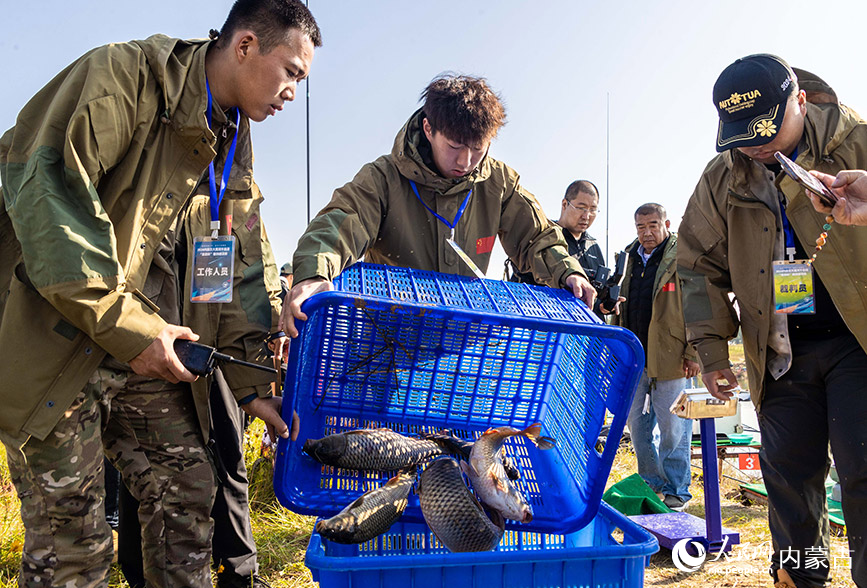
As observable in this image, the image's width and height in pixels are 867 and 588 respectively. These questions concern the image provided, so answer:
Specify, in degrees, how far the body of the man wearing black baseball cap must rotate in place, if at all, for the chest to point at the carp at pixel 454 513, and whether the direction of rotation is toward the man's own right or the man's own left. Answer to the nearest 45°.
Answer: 0° — they already face it

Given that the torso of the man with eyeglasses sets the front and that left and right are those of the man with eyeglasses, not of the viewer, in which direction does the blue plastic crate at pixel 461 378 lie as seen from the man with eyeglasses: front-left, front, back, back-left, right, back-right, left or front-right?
front-right

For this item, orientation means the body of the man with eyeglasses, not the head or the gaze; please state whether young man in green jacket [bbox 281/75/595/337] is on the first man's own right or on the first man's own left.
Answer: on the first man's own right

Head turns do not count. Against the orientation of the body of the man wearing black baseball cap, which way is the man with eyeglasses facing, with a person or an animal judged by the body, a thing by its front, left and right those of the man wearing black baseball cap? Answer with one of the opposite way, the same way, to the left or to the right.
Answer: to the left

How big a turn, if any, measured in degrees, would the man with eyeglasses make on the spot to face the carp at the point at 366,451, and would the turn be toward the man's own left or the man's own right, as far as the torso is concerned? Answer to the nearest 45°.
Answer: approximately 45° to the man's own right

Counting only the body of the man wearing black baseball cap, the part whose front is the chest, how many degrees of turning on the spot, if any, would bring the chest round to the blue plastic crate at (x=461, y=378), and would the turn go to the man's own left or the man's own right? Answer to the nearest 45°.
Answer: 0° — they already face it

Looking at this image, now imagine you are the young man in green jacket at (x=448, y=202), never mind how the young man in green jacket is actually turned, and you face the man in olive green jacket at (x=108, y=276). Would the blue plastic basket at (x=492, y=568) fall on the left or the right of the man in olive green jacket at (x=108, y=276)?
left

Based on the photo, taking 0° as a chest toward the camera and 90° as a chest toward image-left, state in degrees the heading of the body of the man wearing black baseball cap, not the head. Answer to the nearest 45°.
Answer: approximately 45°

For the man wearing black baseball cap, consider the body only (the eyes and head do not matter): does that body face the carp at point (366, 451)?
yes
